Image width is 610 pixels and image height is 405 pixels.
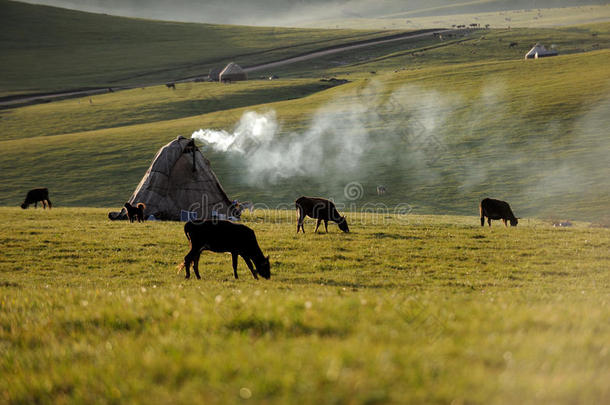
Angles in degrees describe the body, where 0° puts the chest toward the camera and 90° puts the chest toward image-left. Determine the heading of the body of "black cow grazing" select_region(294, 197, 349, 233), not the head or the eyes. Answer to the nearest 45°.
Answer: approximately 270°

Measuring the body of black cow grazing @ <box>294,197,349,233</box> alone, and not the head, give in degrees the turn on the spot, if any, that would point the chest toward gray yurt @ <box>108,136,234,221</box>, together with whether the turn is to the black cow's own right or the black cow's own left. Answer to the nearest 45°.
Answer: approximately 135° to the black cow's own left

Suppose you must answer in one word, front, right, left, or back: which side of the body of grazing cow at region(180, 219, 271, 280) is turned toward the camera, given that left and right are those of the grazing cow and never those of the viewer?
right

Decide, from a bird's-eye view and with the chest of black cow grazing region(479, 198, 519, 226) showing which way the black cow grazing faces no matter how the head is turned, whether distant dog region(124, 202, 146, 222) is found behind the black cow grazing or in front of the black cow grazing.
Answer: behind

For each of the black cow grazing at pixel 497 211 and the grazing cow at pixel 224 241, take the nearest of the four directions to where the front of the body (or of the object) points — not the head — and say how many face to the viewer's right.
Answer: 2

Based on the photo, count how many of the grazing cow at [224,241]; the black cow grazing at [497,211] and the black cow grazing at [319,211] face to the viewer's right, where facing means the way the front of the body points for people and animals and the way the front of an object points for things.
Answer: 3

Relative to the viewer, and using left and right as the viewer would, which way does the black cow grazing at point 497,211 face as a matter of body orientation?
facing to the right of the viewer

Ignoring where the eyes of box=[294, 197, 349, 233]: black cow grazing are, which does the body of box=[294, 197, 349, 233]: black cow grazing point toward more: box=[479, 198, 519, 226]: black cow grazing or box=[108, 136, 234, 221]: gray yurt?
the black cow grazing

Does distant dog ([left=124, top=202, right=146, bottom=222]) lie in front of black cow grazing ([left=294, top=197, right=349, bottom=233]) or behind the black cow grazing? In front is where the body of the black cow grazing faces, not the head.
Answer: behind

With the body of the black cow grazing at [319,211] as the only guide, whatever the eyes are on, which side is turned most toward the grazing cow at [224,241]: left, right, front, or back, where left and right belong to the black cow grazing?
right
